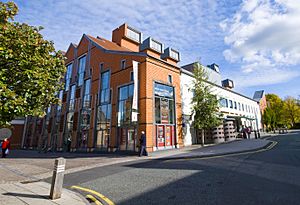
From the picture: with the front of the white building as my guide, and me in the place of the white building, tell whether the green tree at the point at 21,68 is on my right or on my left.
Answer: on my right

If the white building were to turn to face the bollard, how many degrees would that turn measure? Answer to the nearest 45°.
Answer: approximately 45° to its right

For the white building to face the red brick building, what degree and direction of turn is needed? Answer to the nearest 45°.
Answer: approximately 90° to its right

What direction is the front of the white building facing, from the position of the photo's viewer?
facing the viewer and to the right of the viewer
